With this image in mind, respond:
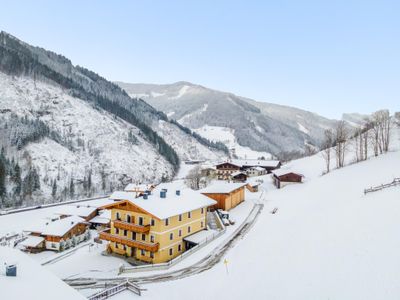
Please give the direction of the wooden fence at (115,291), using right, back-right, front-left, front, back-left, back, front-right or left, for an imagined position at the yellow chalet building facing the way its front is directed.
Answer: front-left

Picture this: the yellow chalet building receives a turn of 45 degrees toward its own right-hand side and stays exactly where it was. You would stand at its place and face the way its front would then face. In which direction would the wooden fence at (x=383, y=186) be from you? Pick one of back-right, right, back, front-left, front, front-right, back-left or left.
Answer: back

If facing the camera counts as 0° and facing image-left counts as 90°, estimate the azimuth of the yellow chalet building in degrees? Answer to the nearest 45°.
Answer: approximately 45°
